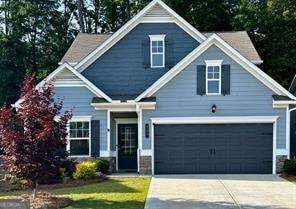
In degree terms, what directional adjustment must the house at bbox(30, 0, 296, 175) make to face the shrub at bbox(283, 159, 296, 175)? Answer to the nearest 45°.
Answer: approximately 90° to its left

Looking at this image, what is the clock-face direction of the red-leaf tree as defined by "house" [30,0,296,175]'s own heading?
The red-leaf tree is roughly at 1 o'clock from the house.

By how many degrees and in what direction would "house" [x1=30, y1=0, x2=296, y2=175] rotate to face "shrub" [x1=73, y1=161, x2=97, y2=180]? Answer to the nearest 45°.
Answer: approximately 45° to its right

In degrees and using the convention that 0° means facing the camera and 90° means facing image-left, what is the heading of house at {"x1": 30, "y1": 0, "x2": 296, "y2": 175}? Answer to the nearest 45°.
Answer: approximately 0°
